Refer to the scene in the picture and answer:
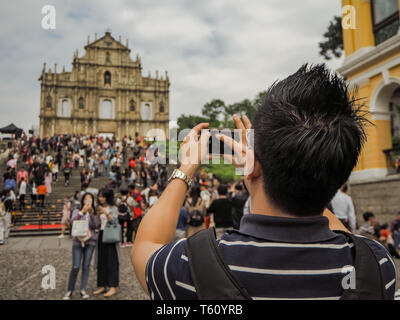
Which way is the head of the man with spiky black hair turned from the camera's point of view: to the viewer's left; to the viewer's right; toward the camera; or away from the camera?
away from the camera

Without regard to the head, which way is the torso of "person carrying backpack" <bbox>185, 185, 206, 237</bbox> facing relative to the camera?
away from the camera

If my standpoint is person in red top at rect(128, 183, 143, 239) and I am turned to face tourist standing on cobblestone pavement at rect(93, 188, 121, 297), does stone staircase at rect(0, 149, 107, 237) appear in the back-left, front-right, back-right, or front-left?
back-right

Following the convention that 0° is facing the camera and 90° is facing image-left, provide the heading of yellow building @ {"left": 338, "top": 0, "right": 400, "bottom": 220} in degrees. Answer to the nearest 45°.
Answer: approximately 45°

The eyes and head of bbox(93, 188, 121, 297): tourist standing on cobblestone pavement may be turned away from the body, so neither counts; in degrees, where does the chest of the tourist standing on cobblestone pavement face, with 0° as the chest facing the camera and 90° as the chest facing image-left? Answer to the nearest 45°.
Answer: approximately 45°
